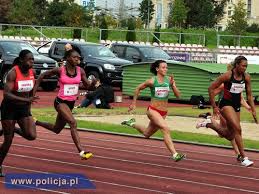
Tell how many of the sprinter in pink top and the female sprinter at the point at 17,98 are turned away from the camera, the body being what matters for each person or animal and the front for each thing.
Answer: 0

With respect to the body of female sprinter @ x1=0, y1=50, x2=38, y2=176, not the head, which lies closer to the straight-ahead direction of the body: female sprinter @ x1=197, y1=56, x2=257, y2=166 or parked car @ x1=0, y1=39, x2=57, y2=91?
the female sprinter

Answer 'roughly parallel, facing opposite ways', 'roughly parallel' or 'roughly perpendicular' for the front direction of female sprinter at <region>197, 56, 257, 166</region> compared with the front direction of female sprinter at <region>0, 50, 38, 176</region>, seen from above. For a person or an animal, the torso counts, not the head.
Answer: roughly parallel

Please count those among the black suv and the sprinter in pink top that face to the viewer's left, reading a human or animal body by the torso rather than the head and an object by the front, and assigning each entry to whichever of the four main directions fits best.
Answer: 0

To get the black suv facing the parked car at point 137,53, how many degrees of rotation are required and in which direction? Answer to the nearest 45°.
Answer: approximately 90° to its left

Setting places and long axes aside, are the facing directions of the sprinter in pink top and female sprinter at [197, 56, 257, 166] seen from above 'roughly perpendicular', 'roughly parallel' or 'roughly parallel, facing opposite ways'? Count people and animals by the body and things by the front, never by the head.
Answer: roughly parallel

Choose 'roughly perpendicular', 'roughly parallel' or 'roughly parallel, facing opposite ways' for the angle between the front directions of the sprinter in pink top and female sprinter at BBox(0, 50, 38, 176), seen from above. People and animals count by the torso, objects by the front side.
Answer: roughly parallel
